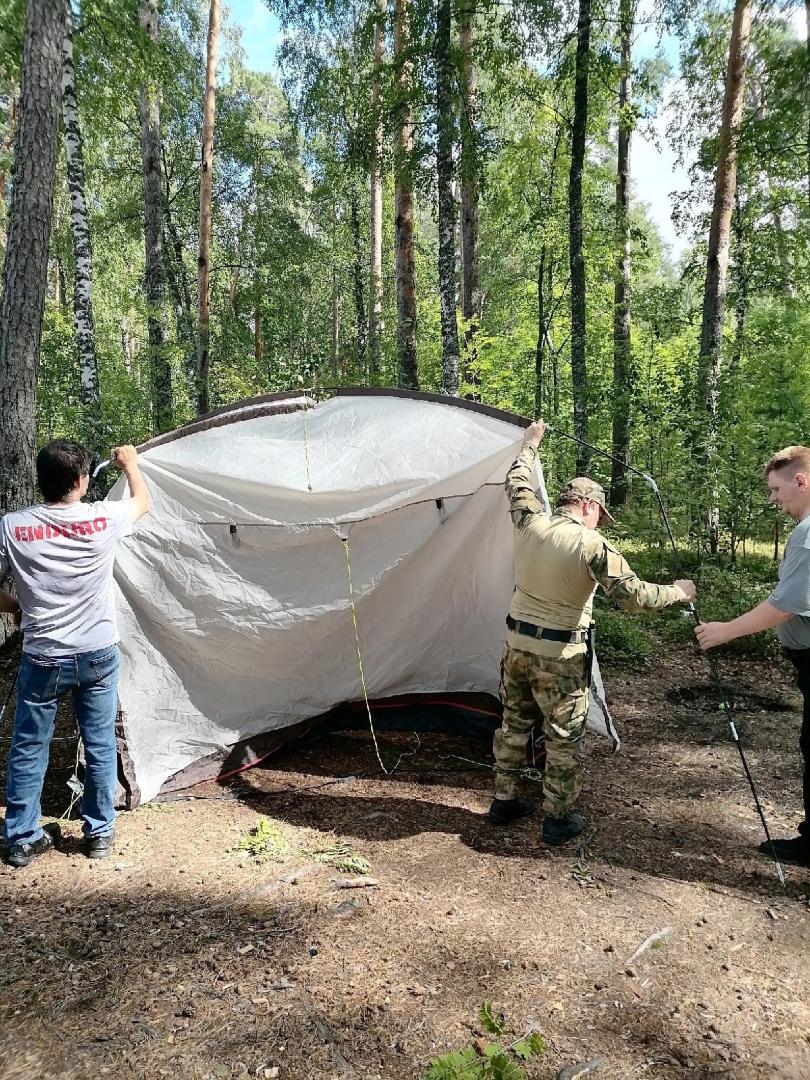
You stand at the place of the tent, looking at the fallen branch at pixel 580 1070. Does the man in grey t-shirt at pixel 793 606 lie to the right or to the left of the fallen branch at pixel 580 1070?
left

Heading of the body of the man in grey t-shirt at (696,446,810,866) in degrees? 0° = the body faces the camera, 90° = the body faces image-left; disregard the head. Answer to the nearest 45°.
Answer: approximately 90°

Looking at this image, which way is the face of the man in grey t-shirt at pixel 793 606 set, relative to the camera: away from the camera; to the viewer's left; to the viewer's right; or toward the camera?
to the viewer's left

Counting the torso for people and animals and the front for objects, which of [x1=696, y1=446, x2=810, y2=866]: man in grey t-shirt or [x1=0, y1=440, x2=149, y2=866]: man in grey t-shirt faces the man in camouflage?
[x1=696, y1=446, x2=810, y2=866]: man in grey t-shirt

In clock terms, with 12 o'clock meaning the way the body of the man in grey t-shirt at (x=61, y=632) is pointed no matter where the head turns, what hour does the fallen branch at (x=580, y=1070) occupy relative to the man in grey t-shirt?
The fallen branch is roughly at 5 o'clock from the man in grey t-shirt.

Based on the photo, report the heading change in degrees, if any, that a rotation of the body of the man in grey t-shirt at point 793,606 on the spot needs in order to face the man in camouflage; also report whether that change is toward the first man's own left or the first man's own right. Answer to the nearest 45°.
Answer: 0° — they already face them

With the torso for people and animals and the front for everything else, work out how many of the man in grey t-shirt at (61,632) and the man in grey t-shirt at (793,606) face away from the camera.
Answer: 1

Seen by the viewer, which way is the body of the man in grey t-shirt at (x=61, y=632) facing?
away from the camera

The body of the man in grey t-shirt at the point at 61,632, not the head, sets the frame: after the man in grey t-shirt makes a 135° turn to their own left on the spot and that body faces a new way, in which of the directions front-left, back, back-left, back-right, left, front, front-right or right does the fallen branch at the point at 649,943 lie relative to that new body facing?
left

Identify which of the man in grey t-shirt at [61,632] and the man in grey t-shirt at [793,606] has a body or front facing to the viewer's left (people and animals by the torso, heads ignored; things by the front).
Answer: the man in grey t-shirt at [793,606]
